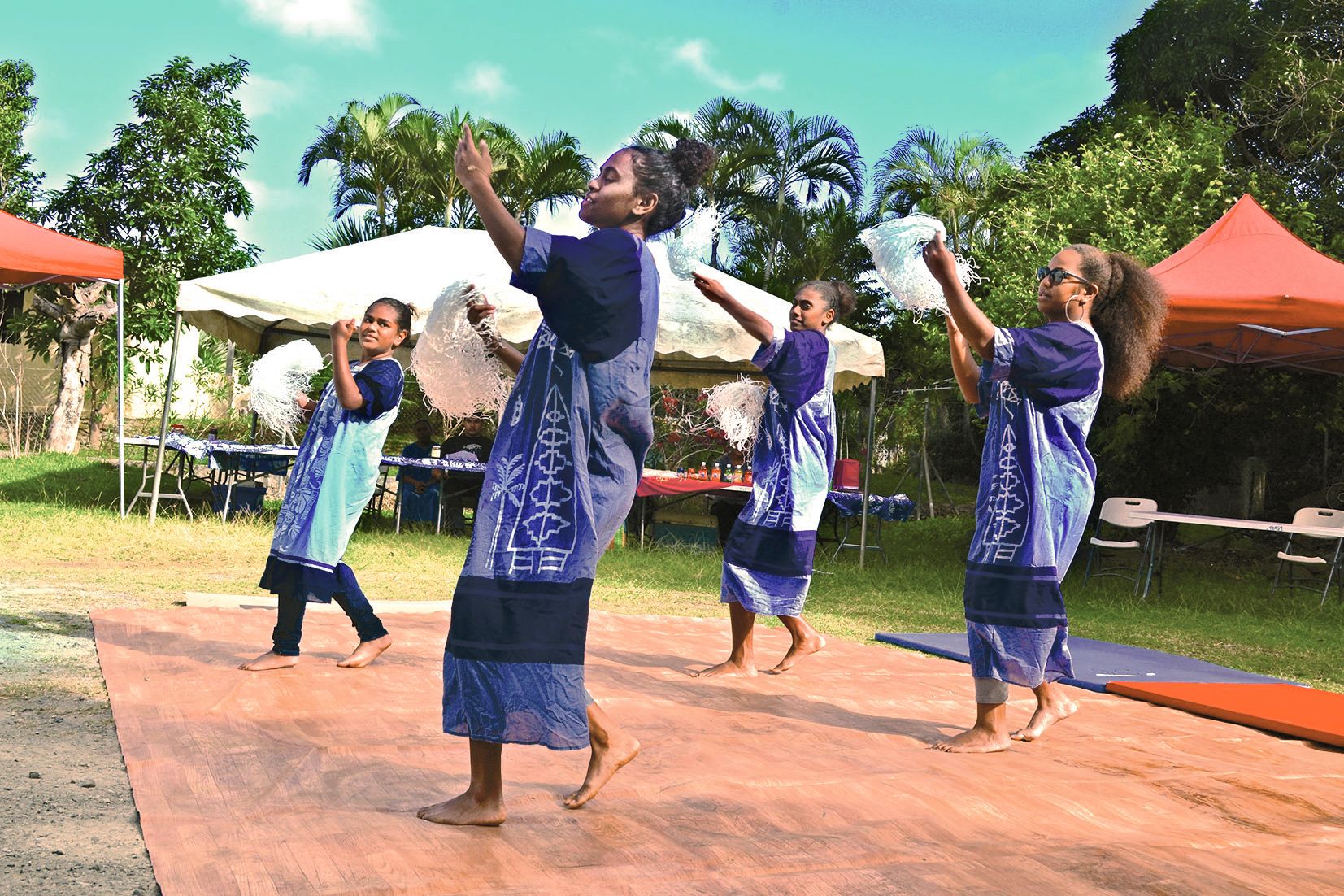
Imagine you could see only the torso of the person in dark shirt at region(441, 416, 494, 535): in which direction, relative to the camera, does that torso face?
toward the camera

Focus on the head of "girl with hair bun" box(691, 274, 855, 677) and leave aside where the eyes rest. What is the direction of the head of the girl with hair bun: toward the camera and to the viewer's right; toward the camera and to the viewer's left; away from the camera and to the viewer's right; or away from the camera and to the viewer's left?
toward the camera and to the viewer's left

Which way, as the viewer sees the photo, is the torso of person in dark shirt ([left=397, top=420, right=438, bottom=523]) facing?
toward the camera

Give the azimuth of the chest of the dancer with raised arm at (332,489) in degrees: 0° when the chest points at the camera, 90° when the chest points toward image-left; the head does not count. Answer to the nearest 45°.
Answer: approximately 45°

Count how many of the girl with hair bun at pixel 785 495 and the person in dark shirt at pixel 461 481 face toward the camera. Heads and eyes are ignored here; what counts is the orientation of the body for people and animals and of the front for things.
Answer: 1

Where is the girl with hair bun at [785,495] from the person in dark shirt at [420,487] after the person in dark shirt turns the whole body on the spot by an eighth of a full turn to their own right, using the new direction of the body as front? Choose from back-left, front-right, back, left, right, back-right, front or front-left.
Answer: front-left

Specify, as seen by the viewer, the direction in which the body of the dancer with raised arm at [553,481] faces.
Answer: to the viewer's left

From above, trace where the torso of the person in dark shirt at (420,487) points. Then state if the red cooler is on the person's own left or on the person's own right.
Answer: on the person's own left

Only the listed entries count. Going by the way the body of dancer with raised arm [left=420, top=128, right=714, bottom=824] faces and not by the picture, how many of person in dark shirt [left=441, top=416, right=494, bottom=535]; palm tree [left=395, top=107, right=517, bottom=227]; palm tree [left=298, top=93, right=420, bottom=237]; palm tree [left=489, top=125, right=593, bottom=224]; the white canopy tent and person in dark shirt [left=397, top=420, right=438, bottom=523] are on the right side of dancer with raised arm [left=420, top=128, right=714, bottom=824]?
6

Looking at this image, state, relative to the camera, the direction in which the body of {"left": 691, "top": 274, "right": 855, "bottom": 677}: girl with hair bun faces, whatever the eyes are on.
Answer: to the viewer's left

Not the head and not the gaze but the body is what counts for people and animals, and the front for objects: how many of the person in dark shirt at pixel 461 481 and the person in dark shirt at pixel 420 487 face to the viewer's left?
0

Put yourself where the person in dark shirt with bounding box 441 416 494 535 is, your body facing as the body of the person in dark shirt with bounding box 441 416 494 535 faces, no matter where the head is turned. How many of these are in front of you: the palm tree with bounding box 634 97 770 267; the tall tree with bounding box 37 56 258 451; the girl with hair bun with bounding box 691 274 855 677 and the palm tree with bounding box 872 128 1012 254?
1
